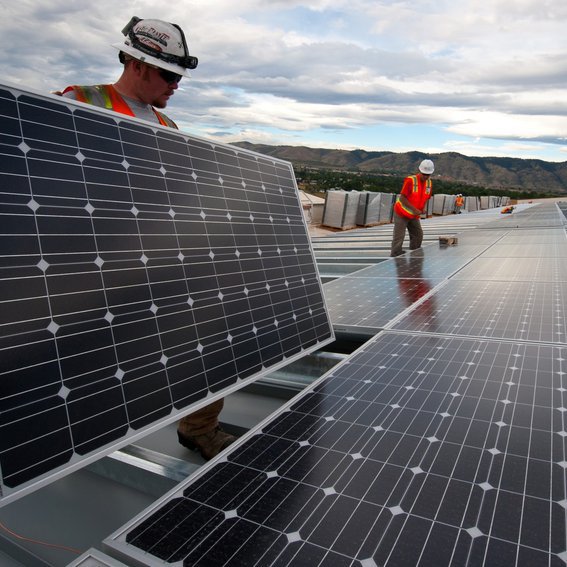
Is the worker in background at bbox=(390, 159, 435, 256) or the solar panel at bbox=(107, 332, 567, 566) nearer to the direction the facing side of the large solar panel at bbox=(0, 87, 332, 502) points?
the solar panel

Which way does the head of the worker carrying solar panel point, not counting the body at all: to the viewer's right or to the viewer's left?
to the viewer's right

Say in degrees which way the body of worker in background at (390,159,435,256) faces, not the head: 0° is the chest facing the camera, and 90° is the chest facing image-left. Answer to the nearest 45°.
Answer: approximately 315°

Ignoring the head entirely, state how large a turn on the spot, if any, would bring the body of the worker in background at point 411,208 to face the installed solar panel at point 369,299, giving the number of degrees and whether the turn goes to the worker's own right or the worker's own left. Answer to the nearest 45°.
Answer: approximately 45° to the worker's own right

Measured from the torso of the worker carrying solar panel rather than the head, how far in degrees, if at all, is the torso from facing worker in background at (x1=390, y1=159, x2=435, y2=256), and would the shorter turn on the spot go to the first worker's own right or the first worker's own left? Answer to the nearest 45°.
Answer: approximately 90° to the first worker's own left

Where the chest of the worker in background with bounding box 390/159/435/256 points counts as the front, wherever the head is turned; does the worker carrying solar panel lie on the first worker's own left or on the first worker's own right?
on the first worker's own right
